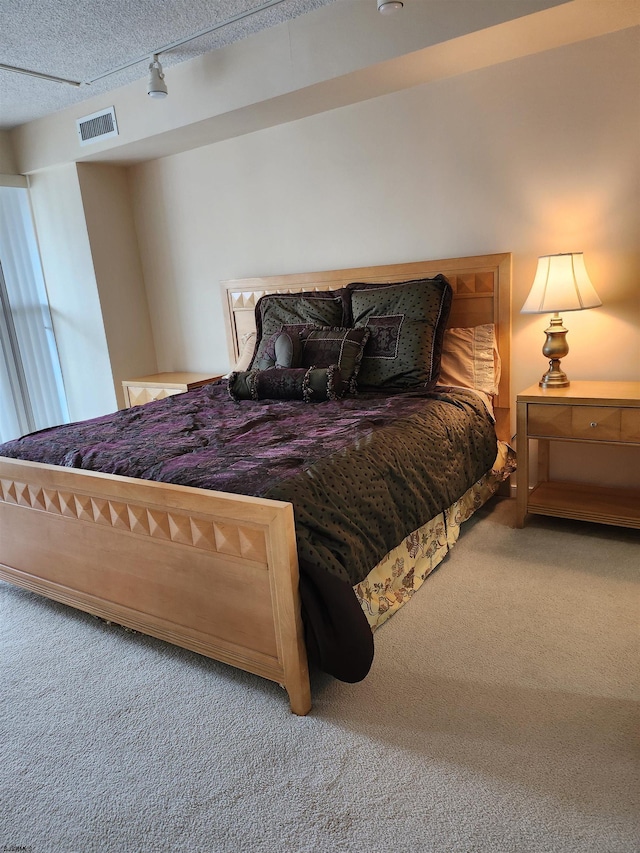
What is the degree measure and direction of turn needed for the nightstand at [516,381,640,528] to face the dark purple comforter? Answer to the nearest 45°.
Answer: approximately 45° to its right

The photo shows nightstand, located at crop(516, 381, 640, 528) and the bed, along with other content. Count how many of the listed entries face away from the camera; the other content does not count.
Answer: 0

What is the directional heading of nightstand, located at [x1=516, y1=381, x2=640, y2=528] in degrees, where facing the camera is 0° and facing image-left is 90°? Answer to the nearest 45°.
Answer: approximately 0°

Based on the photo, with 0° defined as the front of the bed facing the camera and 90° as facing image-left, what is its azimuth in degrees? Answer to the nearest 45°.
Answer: approximately 45°

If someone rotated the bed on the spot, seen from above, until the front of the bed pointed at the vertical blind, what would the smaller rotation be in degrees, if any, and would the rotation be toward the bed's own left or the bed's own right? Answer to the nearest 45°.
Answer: approximately 90° to the bed's own right

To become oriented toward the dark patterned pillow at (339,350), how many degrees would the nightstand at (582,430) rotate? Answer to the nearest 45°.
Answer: approximately 90° to its right

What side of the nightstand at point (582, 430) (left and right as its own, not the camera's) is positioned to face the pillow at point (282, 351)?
right

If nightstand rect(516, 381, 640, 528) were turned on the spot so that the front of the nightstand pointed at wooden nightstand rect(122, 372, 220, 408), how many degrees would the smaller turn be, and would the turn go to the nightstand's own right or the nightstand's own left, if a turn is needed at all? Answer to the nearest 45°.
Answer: approximately 90° to the nightstand's own right

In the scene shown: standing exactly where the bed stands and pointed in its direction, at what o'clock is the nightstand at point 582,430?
The nightstand is roughly at 7 o'clock from the bed.

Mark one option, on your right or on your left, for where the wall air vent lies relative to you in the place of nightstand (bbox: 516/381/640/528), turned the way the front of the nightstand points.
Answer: on your right

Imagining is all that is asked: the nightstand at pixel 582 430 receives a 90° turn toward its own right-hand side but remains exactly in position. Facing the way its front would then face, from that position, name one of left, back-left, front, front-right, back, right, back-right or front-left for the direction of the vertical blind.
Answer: front

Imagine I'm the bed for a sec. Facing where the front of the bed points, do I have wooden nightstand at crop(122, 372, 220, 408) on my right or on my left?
on my right
